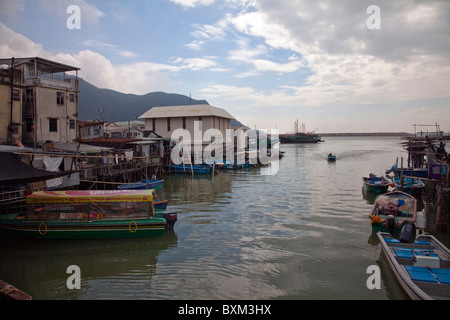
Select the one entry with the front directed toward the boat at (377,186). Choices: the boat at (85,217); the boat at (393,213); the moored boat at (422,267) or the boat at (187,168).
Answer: the boat at (393,213)

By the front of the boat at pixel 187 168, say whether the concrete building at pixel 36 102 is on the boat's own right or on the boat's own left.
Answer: on the boat's own left

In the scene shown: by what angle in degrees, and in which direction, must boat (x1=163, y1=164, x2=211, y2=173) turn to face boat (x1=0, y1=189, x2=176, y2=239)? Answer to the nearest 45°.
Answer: approximately 90° to its left

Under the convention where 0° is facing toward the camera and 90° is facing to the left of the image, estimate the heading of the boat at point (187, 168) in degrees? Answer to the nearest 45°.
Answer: approximately 90°

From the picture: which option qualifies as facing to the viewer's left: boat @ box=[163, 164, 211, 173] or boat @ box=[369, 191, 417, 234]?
boat @ box=[163, 164, 211, 173]
